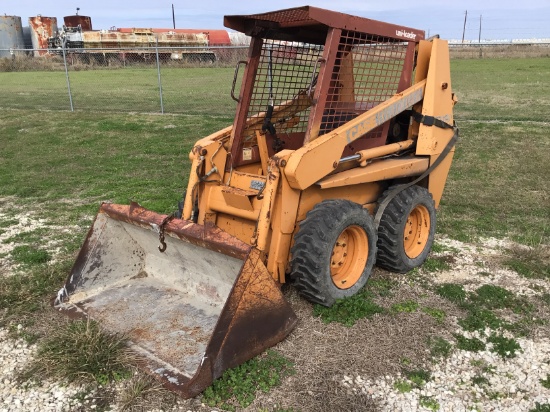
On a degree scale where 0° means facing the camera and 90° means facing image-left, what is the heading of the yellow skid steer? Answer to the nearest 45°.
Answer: approximately 45°

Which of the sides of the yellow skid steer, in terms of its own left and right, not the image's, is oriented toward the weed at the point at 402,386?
left

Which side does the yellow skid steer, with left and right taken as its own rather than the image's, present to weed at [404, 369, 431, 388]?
left

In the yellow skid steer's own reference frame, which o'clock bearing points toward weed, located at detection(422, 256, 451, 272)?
The weed is roughly at 7 o'clock from the yellow skid steer.

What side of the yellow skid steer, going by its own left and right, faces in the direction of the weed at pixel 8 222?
right

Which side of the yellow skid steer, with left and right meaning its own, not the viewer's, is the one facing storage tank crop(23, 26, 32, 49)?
right

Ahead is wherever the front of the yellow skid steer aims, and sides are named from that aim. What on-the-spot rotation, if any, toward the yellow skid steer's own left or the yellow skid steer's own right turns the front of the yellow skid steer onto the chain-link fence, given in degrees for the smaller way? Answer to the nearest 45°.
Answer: approximately 135° to the yellow skid steer's own right

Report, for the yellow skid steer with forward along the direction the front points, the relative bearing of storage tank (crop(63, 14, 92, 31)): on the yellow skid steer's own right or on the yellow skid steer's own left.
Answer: on the yellow skid steer's own right

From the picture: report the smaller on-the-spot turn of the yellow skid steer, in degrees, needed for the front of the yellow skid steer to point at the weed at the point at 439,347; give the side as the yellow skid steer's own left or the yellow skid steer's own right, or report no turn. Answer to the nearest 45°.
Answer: approximately 90° to the yellow skid steer's own left
